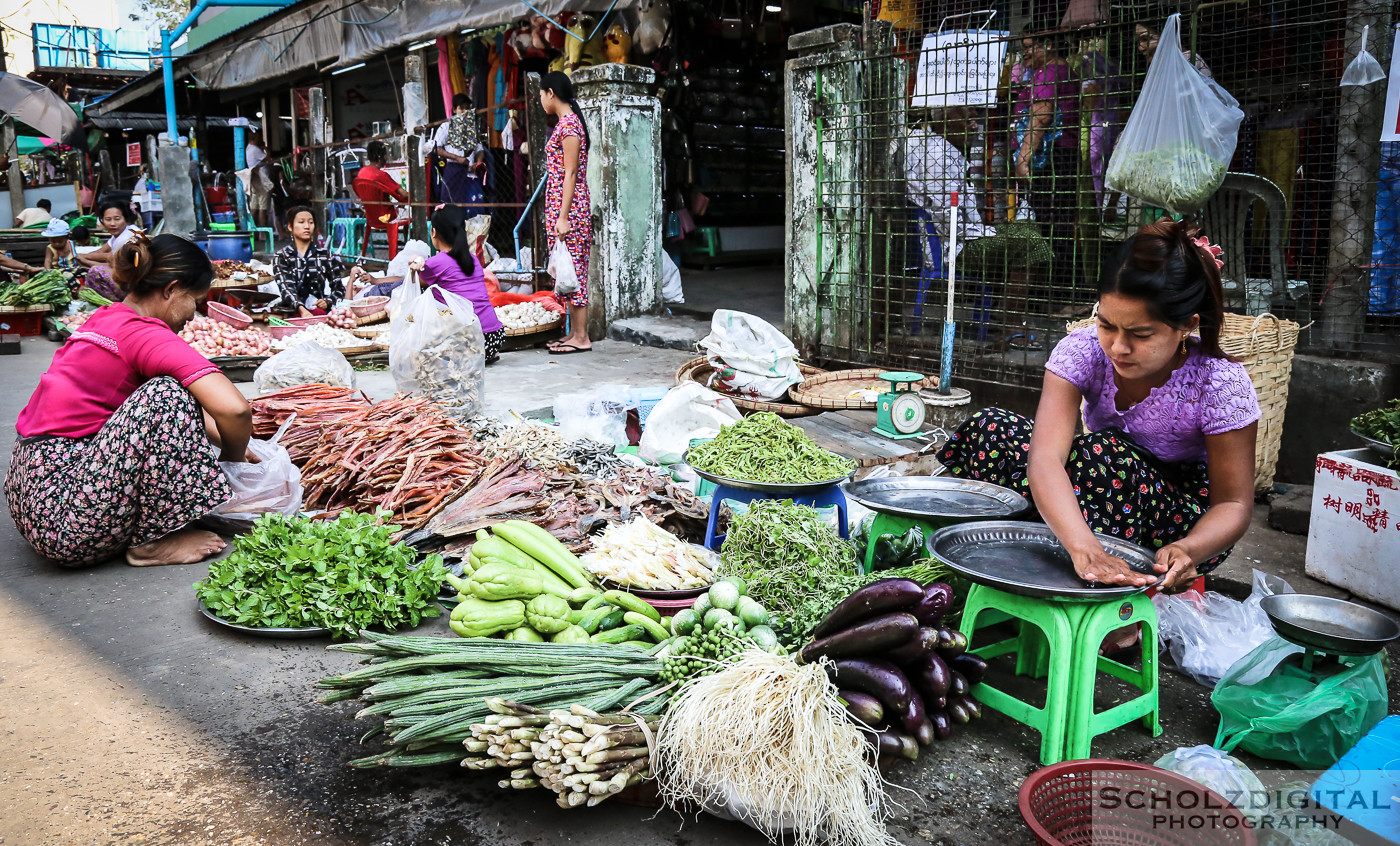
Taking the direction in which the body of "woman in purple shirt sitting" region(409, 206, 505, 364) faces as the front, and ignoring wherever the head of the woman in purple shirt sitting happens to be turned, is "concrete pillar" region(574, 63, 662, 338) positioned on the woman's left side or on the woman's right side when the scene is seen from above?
on the woman's right side

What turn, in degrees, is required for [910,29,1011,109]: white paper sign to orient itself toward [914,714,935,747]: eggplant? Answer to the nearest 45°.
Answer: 0° — it already faces it

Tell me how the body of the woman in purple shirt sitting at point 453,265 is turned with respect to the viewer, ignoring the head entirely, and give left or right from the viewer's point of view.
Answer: facing away from the viewer and to the left of the viewer

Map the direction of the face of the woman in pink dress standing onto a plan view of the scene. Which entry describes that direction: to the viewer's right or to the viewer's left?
to the viewer's left

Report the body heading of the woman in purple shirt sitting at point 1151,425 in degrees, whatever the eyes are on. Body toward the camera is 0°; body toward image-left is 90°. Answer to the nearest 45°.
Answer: approximately 45°

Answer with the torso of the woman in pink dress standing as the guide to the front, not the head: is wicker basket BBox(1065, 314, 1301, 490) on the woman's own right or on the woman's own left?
on the woman's own left

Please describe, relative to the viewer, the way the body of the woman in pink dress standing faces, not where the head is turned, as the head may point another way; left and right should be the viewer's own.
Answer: facing to the left of the viewer

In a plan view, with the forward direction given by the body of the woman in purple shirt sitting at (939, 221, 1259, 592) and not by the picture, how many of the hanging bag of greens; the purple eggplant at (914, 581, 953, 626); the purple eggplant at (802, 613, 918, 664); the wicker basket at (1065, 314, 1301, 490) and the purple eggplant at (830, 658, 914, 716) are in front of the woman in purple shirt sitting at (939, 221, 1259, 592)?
3
